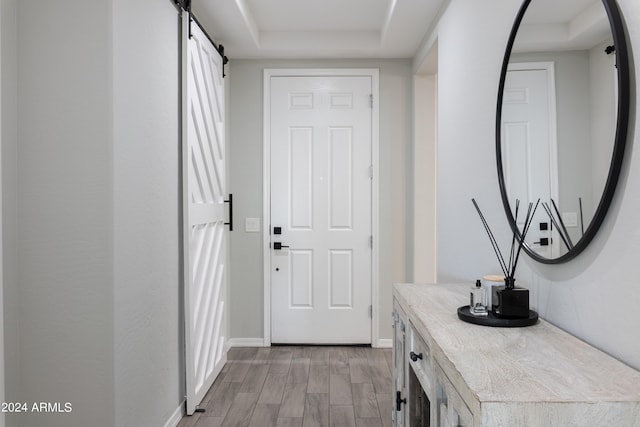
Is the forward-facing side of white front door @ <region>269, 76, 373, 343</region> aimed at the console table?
yes

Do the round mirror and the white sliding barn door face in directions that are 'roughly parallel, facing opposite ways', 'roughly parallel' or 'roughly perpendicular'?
roughly parallel, facing opposite ways

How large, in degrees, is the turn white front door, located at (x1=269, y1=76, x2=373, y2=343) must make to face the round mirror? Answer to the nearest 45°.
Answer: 0° — it already faces it

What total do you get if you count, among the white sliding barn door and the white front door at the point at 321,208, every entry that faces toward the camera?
1

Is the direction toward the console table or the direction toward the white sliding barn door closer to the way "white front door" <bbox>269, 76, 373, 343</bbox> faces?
the console table

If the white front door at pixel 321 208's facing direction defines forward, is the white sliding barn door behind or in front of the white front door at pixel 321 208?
in front

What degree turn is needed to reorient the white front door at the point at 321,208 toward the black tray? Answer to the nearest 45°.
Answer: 0° — it already faces it

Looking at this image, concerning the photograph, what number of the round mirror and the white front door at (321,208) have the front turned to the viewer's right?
0

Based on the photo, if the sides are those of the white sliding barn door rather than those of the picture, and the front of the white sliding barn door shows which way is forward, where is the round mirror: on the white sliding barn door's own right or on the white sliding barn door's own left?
on the white sliding barn door's own right

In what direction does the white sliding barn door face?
to the viewer's right

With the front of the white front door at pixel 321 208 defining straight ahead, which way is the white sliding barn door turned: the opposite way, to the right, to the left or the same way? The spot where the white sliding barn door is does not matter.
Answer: to the left

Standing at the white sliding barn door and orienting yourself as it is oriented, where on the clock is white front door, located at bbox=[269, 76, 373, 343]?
The white front door is roughly at 11 o'clock from the white sliding barn door.

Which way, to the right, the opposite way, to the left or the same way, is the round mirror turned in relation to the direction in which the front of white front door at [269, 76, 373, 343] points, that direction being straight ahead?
to the right

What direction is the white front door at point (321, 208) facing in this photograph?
toward the camera
